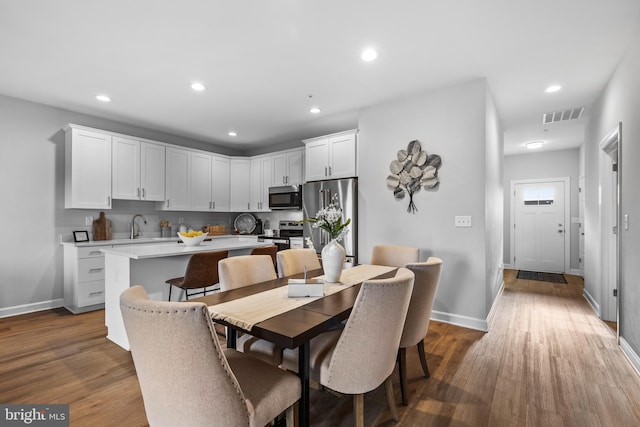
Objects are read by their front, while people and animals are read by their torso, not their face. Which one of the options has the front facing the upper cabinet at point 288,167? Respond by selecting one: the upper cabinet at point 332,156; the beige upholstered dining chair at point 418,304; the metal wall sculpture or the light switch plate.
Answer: the beige upholstered dining chair

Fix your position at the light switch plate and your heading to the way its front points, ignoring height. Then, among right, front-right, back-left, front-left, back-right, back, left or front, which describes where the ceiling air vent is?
back-left

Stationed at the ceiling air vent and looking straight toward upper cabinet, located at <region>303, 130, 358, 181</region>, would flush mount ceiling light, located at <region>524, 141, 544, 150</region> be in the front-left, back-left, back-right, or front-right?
back-right

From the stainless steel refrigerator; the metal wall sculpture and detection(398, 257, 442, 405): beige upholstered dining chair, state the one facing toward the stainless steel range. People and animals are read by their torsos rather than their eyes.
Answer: the beige upholstered dining chair

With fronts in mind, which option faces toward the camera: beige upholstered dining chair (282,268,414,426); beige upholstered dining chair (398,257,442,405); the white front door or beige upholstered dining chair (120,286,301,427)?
the white front door

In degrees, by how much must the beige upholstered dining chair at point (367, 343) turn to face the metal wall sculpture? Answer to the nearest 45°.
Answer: approximately 45° to its right

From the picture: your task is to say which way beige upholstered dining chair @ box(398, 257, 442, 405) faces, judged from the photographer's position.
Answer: facing away from the viewer and to the left of the viewer

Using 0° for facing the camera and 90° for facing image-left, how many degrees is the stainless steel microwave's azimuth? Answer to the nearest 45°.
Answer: approximately 45°

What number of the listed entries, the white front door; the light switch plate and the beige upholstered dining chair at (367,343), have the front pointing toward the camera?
2

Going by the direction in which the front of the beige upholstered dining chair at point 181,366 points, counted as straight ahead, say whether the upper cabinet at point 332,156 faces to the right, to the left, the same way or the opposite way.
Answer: the opposite way

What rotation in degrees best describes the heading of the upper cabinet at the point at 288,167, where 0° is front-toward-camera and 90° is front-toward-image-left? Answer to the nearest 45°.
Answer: approximately 45°

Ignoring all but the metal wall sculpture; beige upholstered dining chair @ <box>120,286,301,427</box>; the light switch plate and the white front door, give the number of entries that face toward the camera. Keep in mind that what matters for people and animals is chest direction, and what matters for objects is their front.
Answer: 3

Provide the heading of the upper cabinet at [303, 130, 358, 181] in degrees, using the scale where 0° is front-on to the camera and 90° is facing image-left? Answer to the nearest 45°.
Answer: approximately 45°

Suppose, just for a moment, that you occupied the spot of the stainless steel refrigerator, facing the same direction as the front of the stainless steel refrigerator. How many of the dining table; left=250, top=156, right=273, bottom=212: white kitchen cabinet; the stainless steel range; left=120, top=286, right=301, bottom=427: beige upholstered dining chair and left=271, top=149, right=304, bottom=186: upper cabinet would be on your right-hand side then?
3
